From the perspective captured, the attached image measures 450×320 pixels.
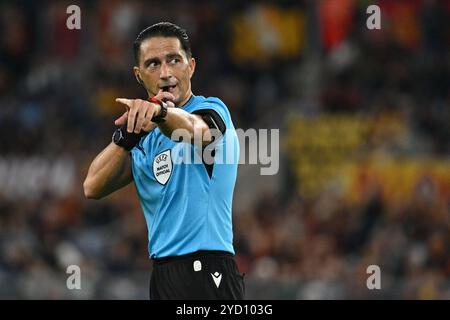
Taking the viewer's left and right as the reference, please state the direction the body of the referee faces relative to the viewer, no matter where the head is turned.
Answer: facing the viewer and to the left of the viewer
